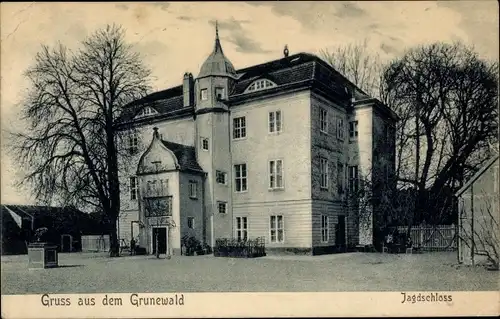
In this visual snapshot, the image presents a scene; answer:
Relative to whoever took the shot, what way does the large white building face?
facing the viewer and to the left of the viewer

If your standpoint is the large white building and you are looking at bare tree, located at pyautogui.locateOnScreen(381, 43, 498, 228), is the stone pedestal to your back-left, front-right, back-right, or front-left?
back-right

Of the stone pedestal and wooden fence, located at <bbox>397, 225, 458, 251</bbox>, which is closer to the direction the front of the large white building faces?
the stone pedestal
